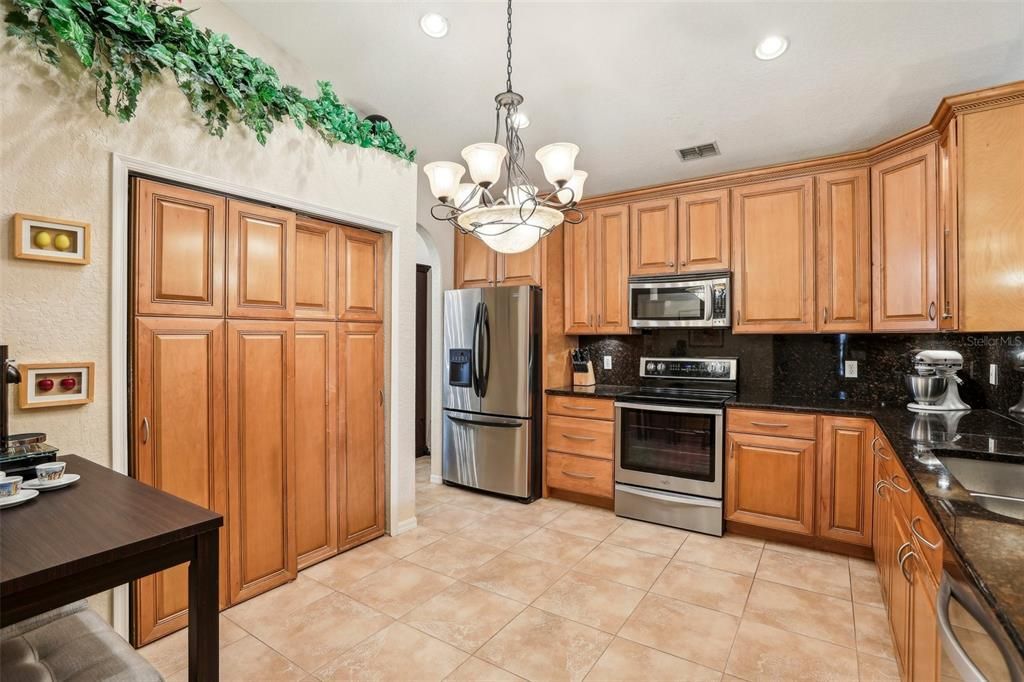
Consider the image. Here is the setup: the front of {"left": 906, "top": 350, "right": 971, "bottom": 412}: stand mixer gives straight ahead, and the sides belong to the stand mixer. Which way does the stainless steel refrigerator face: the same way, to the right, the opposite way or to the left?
to the left

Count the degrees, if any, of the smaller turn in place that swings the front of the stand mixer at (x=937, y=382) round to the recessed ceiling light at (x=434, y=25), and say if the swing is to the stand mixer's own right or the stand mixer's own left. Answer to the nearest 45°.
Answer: approximately 45° to the stand mixer's own left

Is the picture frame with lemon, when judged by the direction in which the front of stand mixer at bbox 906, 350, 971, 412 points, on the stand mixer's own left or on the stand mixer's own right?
on the stand mixer's own left

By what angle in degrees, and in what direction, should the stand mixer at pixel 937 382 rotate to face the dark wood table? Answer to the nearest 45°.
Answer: approximately 90° to its left

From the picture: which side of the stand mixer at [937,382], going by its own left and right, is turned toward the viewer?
left

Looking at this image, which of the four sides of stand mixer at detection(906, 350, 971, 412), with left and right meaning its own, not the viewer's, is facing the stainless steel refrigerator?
front

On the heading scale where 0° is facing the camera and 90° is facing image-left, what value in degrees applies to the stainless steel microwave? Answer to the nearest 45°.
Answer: approximately 0°

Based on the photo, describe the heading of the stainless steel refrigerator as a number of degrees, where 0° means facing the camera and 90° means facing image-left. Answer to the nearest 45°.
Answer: approximately 45°

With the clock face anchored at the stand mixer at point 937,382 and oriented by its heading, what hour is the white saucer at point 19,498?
The white saucer is roughly at 10 o'clock from the stand mixer.

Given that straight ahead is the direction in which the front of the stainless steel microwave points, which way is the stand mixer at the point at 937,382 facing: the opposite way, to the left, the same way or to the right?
to the right

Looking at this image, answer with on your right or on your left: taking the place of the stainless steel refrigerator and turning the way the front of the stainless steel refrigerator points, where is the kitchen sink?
on your left

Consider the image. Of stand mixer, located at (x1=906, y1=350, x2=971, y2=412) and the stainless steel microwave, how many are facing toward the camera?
1

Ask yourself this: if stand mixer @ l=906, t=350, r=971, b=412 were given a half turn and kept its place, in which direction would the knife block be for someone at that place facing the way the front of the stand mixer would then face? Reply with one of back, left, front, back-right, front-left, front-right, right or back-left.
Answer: back
